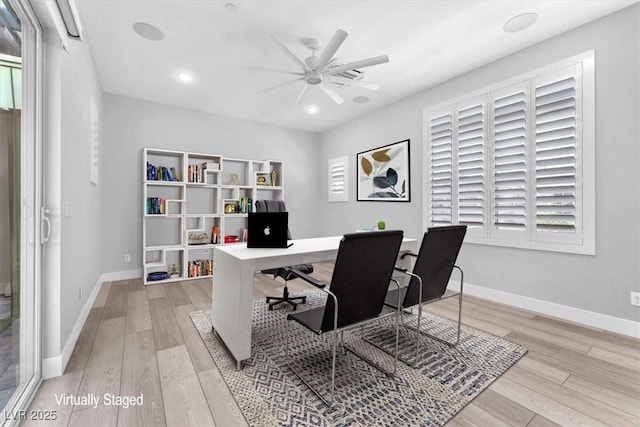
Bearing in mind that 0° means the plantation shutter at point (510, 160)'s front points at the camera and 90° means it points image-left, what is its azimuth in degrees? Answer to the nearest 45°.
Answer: approximately 45°

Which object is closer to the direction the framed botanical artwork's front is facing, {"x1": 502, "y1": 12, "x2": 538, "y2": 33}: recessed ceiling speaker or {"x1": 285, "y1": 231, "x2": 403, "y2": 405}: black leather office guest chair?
the black leather office guest chair

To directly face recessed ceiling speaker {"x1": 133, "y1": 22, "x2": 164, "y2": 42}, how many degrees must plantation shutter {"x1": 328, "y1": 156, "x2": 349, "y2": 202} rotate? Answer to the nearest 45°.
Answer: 0° — it already faces it

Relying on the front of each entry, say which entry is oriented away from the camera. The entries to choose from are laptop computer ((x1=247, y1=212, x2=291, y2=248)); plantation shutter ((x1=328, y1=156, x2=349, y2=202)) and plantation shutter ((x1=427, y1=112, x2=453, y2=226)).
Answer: the laptop computer

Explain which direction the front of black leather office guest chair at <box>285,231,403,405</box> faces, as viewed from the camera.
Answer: facing away from the viewer and to the left of the viewer

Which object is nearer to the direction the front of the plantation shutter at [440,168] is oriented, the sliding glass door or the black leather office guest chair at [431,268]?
the sliding glass door

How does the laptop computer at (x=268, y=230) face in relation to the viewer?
away from the camera

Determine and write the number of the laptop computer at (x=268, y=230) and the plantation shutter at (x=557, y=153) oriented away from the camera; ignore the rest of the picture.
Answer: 1

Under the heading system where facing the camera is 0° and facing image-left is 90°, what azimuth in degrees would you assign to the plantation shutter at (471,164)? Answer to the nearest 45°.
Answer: approximately 45°
